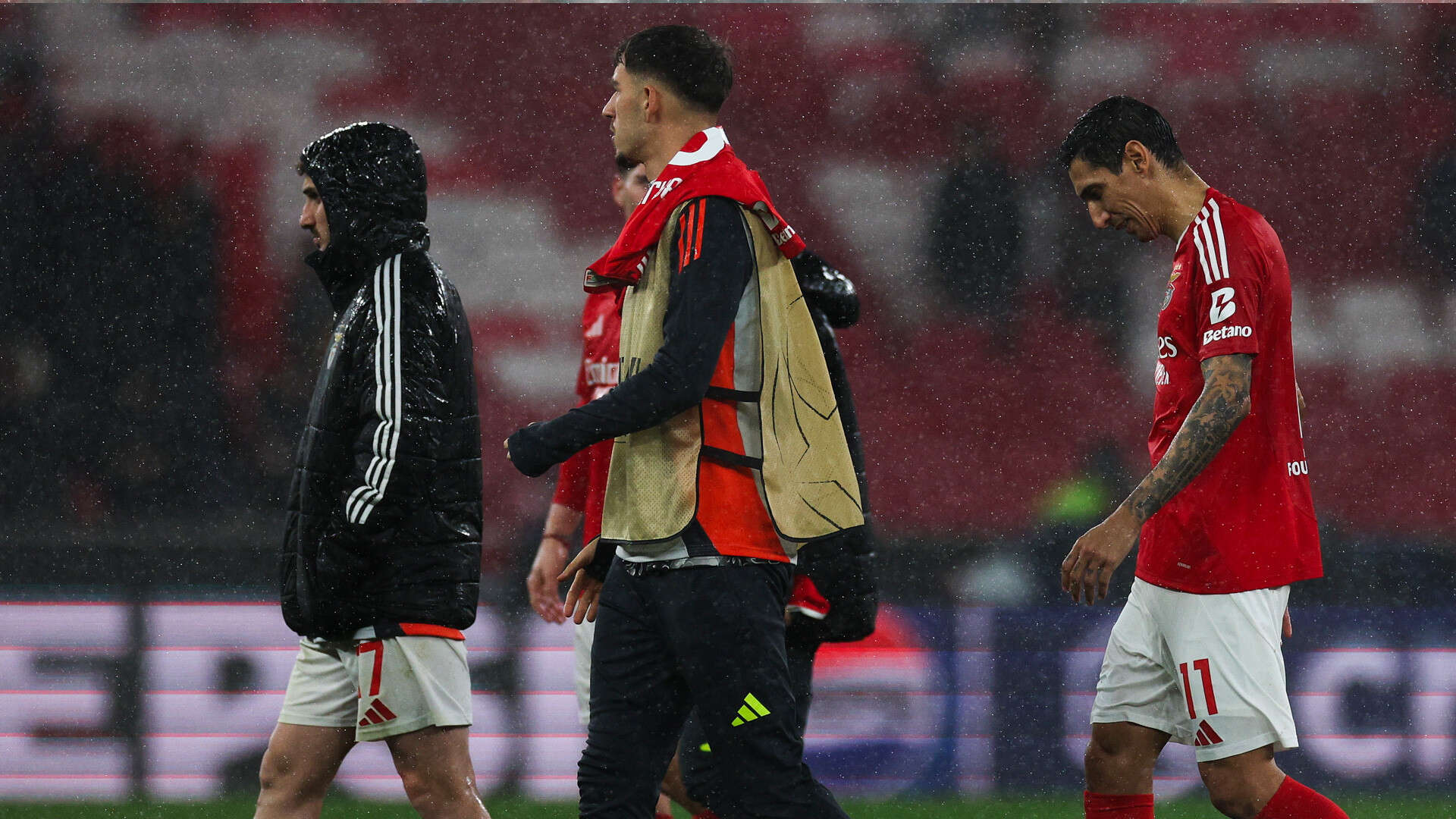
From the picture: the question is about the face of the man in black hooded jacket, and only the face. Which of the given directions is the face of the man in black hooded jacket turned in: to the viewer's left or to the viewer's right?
to the viewer's left

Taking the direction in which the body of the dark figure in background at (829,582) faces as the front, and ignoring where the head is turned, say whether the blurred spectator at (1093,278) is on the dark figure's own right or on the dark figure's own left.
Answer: on the dark figure's own right

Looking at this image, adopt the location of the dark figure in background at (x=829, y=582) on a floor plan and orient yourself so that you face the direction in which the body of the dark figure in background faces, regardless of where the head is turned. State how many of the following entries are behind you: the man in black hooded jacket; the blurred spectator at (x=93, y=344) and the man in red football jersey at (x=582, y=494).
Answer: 0

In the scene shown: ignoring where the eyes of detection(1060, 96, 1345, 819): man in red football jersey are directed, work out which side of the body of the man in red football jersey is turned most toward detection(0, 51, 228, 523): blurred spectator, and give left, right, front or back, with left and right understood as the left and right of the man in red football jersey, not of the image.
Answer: right

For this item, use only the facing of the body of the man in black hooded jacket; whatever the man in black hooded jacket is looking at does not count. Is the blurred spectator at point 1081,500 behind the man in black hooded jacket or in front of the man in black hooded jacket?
behind

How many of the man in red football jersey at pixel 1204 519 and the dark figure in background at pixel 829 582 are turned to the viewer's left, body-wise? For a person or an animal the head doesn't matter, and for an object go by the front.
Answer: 2

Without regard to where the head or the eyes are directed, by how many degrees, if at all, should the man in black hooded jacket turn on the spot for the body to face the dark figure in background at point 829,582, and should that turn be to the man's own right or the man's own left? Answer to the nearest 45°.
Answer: approximately 180°

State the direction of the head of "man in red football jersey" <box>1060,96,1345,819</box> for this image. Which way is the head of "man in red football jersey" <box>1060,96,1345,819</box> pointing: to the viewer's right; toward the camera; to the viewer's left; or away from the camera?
to the viewer's left

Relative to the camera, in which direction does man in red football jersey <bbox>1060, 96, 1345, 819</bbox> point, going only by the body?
to the viewer's left

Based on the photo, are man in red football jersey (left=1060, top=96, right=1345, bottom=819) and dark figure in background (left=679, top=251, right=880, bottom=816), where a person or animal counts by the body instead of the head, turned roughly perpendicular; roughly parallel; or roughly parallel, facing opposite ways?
roughly parallel

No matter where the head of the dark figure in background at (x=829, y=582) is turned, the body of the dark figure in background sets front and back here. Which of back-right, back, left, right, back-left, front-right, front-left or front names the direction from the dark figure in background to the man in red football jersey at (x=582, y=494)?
front-right

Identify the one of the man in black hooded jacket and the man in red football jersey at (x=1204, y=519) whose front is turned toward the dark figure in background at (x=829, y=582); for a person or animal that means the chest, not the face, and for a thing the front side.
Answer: the man in red football jersey

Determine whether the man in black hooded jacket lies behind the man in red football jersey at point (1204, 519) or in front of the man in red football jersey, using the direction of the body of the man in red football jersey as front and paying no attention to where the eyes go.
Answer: in front

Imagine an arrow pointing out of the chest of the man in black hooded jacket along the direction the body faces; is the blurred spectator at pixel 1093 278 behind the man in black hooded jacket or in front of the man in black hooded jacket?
behind

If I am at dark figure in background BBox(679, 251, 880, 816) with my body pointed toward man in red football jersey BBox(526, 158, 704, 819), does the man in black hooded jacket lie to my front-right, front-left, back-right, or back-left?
front-left

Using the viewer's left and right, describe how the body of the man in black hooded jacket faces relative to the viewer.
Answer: facing to the left of the viewer

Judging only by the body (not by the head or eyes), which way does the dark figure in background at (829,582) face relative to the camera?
to the viewer's left
